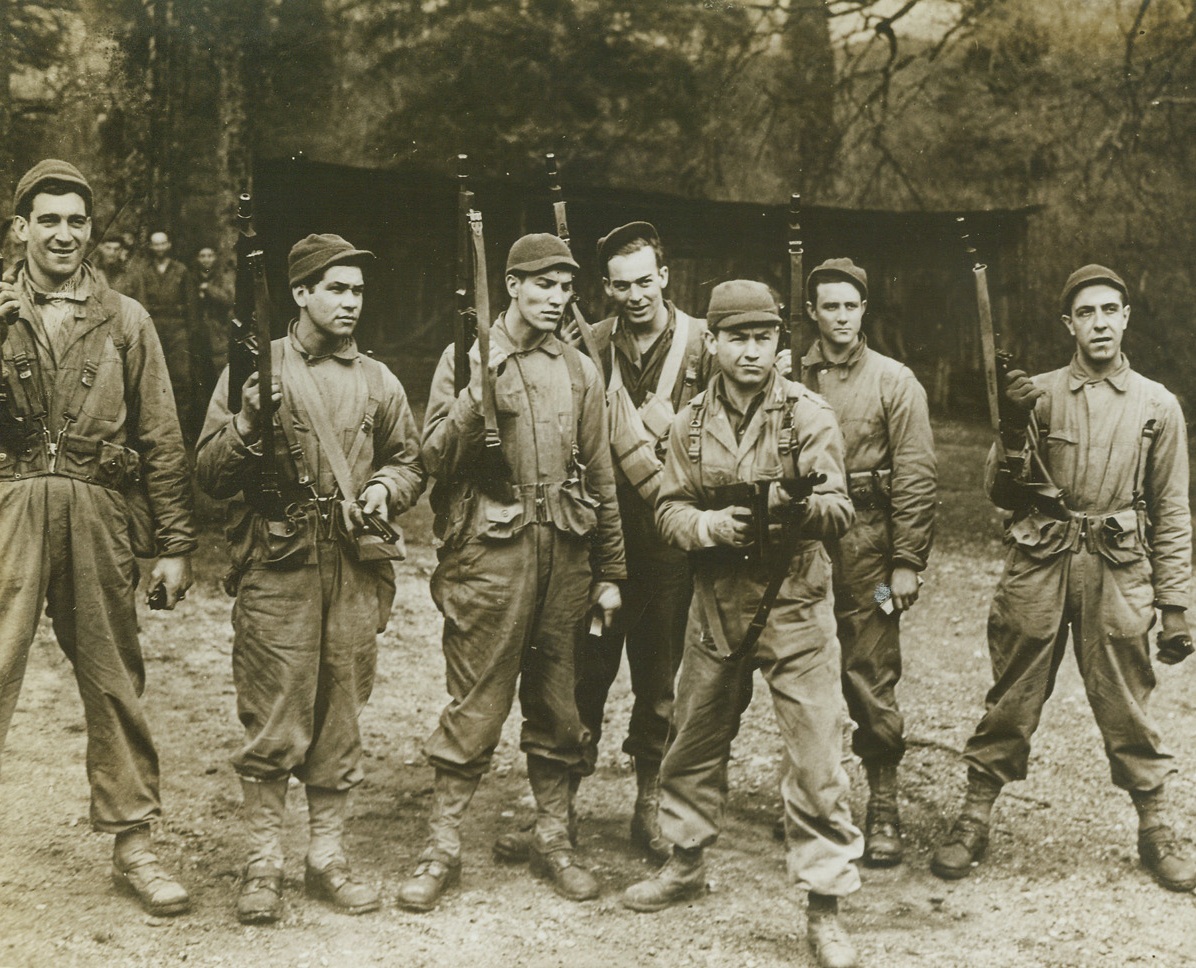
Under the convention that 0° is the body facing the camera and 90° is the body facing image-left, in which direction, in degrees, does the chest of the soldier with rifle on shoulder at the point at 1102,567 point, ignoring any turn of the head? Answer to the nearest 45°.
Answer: approximately 0°

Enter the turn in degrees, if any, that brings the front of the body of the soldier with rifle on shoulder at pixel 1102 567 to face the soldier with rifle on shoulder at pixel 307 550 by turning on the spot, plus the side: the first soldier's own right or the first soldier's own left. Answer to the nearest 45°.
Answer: approximately 45° to the first soldier's own right

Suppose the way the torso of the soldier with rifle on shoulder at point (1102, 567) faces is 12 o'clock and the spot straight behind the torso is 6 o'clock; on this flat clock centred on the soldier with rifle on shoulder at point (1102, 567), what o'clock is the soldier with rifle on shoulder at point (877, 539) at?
the soldier with rifle on shoulder at point (877, 539) is roughly at 3 o'clock from the soldier with rifle on shoulder at point (1102, 567).

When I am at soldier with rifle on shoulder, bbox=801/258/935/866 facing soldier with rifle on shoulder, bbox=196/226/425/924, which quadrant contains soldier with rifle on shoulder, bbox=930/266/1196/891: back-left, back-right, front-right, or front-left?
back-left
